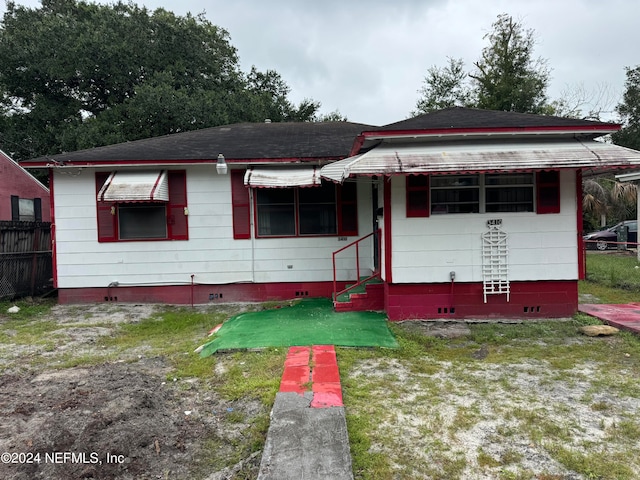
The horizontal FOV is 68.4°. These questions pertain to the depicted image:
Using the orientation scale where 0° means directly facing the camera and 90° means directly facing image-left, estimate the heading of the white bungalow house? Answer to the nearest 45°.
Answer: approximately 0°

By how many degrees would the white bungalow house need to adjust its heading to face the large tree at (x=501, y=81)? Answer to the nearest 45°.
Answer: approximately 135° to its left

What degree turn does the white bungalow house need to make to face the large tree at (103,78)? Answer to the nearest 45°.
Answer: approximately 135° to its right

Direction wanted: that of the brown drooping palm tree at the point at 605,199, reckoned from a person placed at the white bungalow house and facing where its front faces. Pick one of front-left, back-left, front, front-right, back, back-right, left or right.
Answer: back-left

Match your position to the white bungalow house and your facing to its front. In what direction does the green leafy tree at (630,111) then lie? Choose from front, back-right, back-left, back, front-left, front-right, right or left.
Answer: back-left

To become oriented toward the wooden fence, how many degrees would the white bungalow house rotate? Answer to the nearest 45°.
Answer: approximately 90° to its right

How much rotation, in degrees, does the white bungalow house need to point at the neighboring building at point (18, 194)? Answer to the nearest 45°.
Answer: approximately 135° to its right
